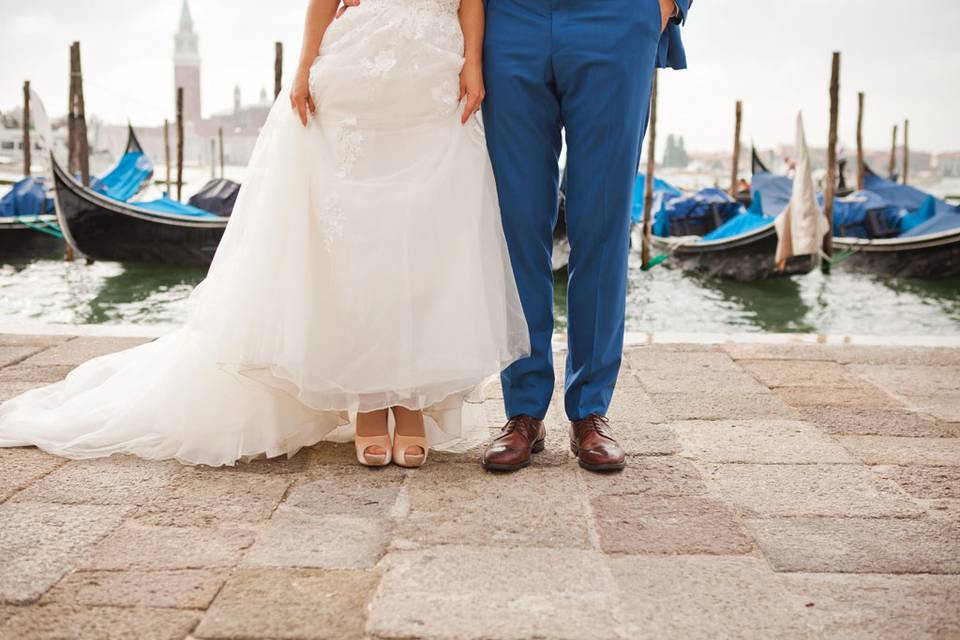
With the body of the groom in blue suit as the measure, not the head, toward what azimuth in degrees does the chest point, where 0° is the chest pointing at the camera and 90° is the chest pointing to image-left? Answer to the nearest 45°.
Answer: approximately 0°

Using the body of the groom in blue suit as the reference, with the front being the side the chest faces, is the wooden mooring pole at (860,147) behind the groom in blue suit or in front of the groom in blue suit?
behind

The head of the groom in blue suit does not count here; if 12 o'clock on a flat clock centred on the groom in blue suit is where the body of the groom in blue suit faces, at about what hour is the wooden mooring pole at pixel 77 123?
The wooden mooring pole is roughly at 5 o'clock from the groom in blue suit.

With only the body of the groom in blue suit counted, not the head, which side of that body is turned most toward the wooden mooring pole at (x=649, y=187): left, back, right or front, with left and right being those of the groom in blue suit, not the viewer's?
back

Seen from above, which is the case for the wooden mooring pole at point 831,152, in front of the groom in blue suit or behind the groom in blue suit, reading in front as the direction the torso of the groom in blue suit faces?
behind

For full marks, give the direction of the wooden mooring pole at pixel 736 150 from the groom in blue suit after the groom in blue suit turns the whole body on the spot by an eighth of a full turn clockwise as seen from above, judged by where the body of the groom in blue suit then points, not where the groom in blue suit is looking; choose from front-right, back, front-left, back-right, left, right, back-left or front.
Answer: back-right

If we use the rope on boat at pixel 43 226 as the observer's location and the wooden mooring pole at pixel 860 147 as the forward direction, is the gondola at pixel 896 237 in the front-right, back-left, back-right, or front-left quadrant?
front-right

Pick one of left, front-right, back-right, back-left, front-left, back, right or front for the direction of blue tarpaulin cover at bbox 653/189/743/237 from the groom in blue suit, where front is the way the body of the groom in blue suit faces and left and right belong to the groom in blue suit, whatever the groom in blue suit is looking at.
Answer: back

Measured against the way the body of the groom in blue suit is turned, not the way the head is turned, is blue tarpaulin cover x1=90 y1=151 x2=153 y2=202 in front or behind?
behind

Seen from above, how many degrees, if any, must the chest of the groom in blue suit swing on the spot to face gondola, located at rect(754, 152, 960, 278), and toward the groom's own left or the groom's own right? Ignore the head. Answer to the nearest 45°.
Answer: approximately 180°
